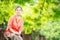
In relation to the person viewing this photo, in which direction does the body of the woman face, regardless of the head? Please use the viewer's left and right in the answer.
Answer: facing the viewer and to the right of the viewer
